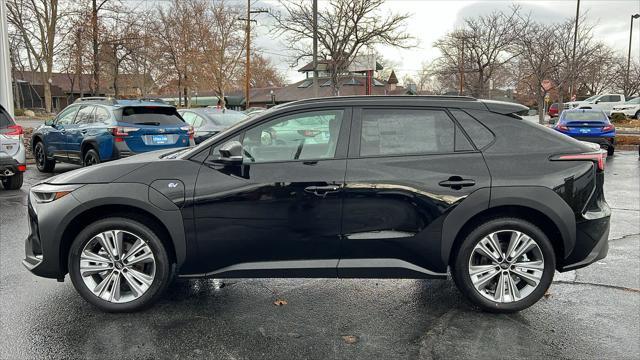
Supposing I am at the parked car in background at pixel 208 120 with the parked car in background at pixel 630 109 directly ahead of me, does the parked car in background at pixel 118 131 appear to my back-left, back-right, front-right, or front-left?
back-right

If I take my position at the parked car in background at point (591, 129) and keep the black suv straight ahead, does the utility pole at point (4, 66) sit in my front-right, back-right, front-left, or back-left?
front-right

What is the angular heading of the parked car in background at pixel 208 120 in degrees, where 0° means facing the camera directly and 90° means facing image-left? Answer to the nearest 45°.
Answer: approximately 135°

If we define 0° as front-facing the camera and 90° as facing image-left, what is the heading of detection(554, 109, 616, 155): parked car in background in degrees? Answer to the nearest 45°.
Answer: approximately 180°

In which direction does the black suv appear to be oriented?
to the viewer's left

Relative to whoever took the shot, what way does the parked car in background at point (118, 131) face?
facing away from the viewer and to the left of the viewer

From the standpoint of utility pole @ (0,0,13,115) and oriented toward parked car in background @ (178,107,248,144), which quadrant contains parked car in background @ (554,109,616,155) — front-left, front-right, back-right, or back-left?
front-left

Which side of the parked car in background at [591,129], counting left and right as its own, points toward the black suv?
back
